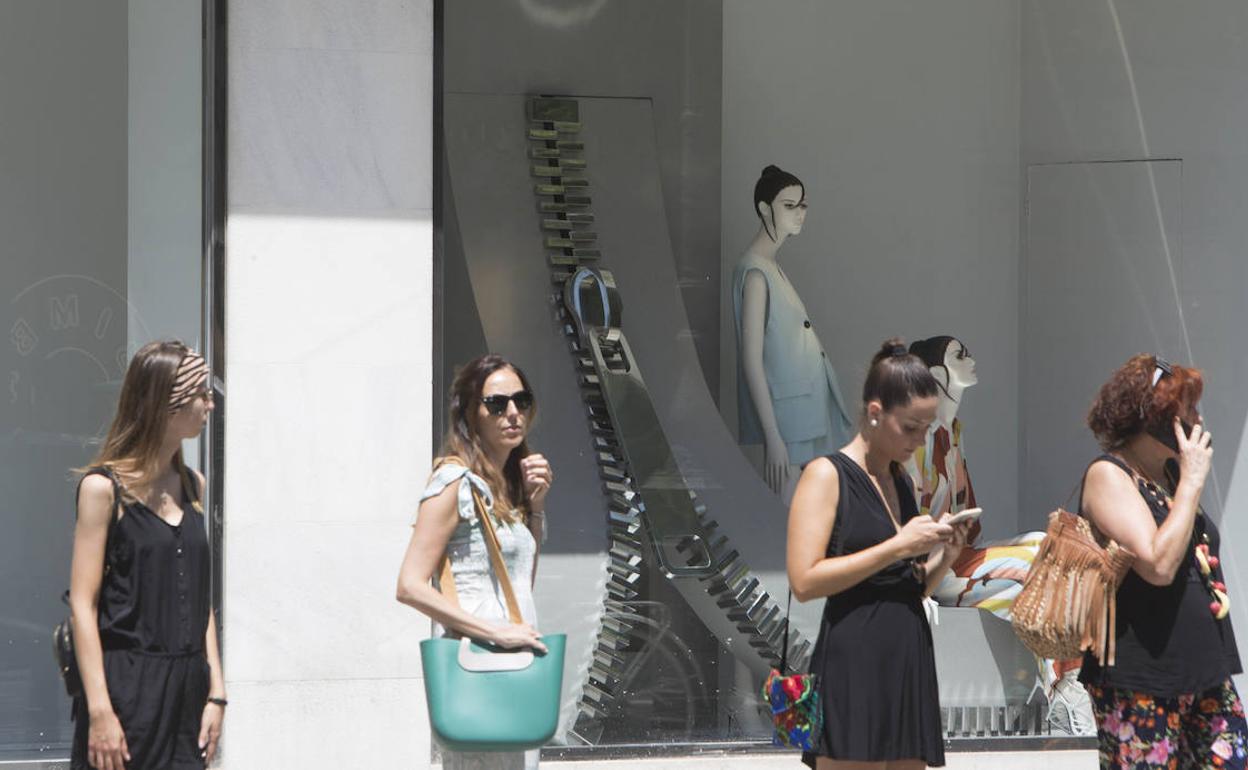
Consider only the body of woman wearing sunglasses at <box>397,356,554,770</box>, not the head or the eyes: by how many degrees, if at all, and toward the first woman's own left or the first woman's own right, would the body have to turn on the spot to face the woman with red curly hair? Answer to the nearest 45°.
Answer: approximately 45° to the first woman's own left

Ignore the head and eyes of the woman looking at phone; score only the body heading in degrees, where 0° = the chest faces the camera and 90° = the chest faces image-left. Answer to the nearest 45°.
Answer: approximately 315°

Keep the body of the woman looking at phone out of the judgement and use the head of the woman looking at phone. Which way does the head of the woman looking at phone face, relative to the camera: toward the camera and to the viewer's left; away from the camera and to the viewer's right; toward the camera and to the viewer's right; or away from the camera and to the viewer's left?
toward the camera and to the viewer's right

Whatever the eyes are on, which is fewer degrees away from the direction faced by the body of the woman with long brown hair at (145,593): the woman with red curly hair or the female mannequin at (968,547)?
the woman with red curly hair

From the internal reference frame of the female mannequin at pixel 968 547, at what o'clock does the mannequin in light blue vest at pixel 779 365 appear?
The mannequin in light blue vest is roughly at 6 o'clock from the female mannequin.

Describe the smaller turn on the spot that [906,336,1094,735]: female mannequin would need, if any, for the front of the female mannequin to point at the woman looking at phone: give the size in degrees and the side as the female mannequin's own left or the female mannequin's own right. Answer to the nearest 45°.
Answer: approximately 90° to the female mannequin's own right

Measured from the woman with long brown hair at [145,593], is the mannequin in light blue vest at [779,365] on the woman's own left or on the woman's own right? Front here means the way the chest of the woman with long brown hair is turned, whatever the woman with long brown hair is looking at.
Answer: on the woman's own left

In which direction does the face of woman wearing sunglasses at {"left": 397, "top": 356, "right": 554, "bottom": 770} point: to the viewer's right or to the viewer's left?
to the viewer's right
